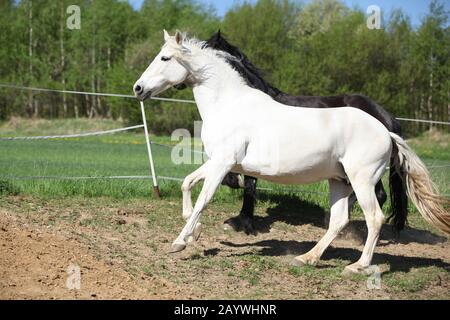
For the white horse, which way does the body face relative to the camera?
to the viewer's left

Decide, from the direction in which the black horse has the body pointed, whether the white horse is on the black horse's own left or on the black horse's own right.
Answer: on the black horse's own left

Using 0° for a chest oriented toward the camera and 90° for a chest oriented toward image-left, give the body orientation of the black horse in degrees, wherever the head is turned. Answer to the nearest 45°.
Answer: approximately 90°

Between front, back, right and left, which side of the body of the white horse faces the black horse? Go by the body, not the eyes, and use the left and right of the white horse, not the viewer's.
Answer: right

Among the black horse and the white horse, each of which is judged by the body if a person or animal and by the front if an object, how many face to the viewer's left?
2
